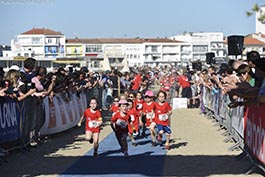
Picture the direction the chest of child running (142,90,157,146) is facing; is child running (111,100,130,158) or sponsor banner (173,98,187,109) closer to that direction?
the child running

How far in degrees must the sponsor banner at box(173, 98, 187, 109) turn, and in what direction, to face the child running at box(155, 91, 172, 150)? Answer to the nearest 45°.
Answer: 0° — it already faces them

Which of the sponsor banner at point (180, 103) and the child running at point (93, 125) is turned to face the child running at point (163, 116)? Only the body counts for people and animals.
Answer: the sponsor banner

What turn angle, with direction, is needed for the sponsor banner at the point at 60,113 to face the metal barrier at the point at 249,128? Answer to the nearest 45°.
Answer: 0° — it already faces it

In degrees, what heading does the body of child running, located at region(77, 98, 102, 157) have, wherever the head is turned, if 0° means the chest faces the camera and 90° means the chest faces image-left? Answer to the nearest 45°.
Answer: approximately 0°

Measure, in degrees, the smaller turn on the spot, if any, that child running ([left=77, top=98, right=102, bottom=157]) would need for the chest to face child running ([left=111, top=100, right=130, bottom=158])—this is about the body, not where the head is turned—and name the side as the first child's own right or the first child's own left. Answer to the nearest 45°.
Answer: approximately 90° to the first child's own left
